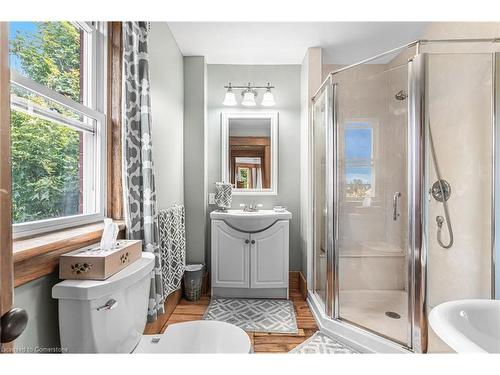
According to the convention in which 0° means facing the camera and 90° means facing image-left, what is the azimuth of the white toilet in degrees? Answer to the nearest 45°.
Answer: approximately 315°

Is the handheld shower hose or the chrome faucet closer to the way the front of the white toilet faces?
the handheld shower hose

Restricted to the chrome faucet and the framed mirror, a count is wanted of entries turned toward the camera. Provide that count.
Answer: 2

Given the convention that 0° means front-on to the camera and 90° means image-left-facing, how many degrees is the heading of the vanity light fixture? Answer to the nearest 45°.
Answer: approximately 0°

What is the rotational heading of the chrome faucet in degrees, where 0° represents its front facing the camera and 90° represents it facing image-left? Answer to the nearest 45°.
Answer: approximately 0°
